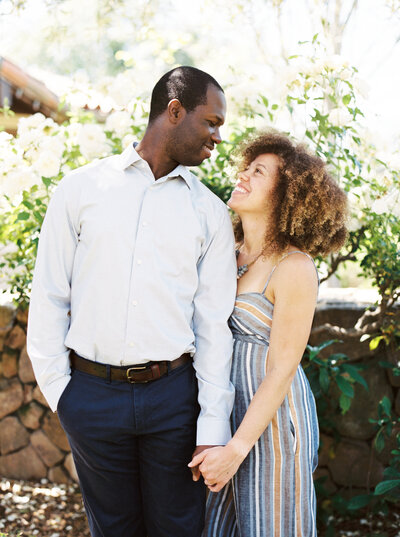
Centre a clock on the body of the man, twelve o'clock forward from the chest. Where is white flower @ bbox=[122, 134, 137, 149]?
The white flower is roughly at 6 o'clock from the man.

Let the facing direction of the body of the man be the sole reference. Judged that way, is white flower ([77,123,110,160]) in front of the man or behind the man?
behind

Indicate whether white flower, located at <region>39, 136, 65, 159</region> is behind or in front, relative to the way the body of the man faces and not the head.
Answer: behind

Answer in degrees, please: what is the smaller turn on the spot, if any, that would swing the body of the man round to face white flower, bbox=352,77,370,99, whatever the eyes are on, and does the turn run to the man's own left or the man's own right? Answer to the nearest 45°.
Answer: approximately 135° to the man's own left

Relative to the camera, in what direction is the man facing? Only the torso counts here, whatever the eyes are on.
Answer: toward the camera

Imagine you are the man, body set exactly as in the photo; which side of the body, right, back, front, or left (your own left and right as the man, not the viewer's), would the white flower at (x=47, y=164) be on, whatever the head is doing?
back

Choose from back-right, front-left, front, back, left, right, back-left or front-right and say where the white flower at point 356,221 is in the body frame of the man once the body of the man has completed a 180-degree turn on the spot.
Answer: front-right

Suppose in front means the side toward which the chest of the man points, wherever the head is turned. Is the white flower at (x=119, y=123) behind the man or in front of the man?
behind

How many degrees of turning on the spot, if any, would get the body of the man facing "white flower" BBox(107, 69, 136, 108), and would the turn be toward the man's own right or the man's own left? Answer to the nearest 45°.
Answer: approximately 180°

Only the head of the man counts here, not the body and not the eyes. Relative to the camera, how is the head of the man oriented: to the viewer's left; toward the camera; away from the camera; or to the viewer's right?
to the viewer's right

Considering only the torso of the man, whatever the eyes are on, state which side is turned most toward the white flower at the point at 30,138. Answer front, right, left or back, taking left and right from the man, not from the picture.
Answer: back
